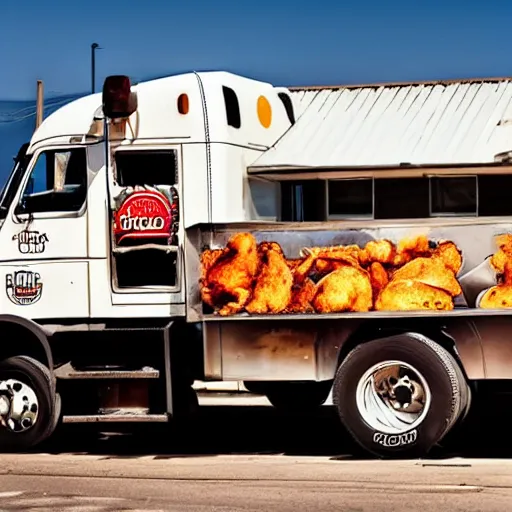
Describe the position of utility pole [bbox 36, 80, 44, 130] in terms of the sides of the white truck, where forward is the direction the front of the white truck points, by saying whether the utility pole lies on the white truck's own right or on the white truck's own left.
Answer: on the white truck's own right

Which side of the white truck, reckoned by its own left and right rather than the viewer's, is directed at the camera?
left
